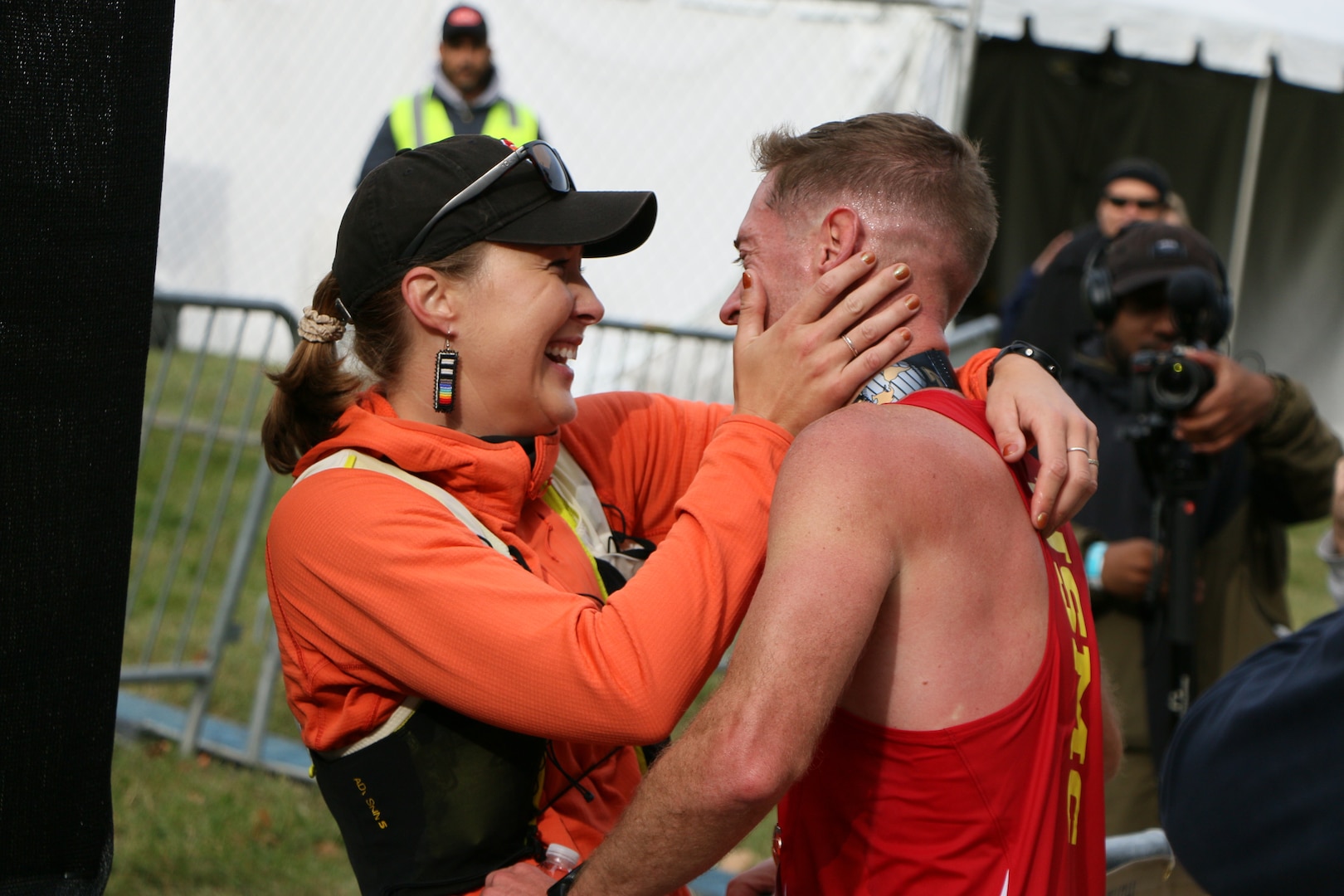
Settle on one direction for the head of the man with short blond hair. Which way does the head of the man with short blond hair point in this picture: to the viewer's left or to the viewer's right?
to the viewer's left

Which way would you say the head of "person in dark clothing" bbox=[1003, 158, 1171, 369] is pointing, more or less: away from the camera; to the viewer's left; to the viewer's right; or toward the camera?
toward the camera

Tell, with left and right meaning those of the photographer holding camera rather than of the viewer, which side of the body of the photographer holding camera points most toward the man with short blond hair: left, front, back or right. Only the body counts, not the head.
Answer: front

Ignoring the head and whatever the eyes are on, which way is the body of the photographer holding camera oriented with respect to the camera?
toward the camera

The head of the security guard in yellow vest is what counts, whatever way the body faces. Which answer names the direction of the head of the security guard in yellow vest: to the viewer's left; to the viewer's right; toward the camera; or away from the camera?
toward the camera

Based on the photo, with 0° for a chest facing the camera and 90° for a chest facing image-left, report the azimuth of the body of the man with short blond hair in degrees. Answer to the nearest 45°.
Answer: approximately 135°

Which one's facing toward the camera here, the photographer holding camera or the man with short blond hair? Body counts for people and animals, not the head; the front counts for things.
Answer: the photographer holding camera

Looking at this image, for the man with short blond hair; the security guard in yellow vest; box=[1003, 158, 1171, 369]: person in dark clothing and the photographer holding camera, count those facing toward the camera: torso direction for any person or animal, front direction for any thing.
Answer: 3

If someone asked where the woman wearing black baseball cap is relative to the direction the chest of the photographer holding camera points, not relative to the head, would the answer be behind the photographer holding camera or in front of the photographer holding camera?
in front

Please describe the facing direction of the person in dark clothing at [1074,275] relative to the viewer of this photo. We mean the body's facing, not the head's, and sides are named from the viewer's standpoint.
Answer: facing the viewer

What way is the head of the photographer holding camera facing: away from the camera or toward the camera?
toward the camera

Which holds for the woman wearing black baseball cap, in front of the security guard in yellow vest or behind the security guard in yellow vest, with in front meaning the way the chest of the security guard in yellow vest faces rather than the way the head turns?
in front
